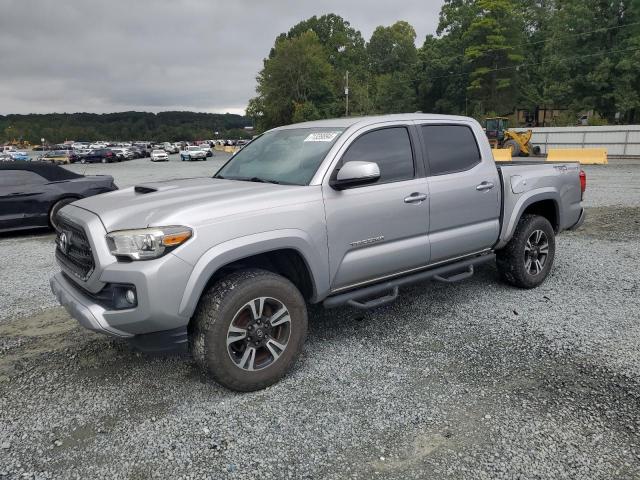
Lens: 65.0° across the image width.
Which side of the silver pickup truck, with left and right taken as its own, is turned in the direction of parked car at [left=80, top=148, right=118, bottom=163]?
right

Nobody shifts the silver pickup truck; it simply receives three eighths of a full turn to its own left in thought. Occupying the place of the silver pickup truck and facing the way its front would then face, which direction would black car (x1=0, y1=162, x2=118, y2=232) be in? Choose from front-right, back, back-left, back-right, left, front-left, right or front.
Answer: back-left

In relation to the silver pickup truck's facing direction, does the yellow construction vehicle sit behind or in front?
behind

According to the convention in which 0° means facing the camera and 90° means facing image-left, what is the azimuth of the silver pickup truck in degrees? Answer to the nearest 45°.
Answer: approximately 45°
